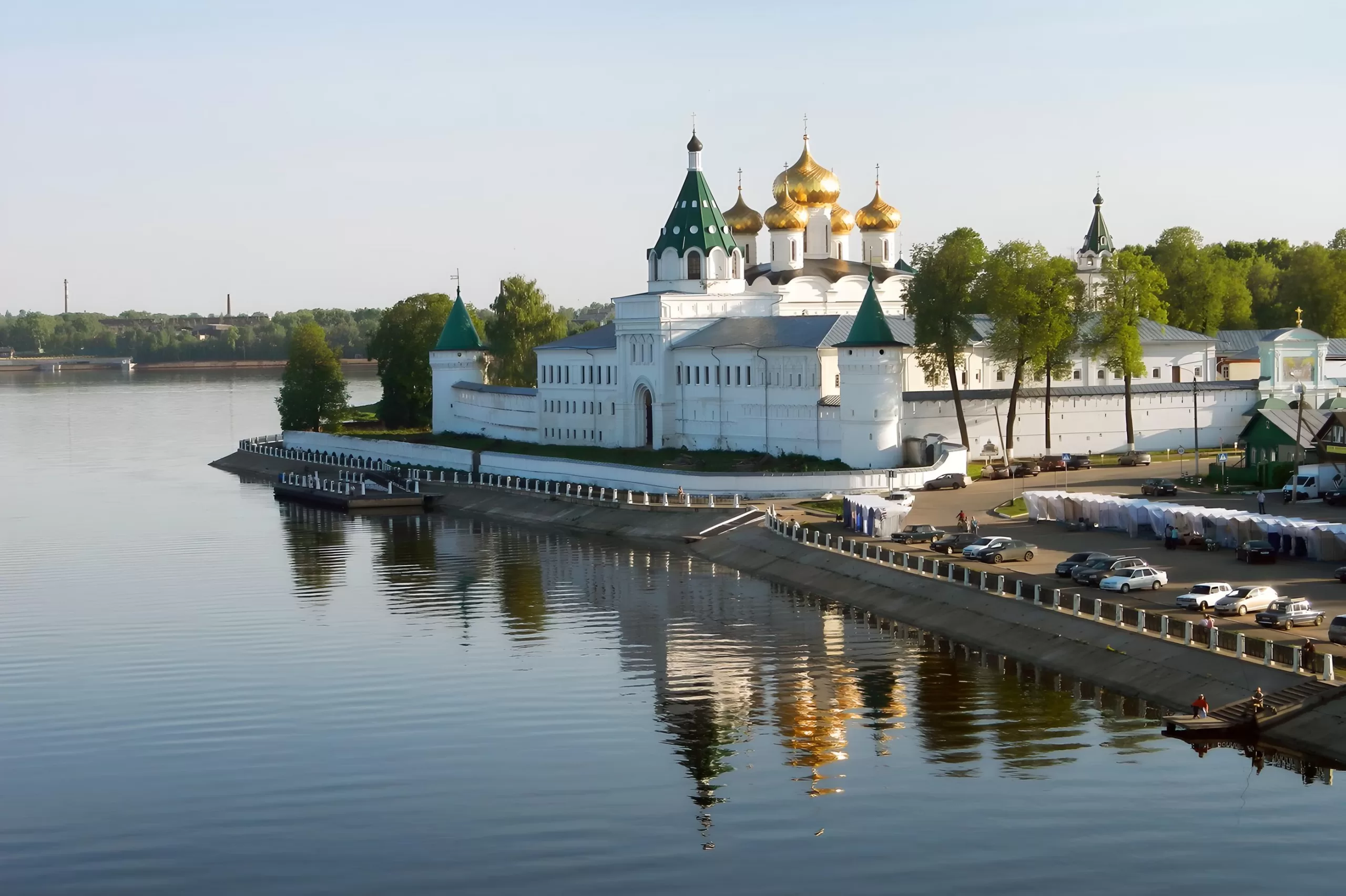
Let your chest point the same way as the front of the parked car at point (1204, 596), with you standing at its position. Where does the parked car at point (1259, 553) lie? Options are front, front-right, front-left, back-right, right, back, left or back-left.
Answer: back-right

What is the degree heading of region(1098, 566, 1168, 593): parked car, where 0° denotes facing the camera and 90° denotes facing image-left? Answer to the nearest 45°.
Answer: approximately 45°

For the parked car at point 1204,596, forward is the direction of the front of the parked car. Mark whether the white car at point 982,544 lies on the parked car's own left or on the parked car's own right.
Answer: on the parked car's own right

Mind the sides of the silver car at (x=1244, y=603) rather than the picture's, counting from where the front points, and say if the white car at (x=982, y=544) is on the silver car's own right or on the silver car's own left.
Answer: on the silver car's own right

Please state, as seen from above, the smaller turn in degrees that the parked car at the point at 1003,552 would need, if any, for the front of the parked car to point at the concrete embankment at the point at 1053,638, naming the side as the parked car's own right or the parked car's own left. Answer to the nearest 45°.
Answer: approximately 45° to the parked car's own left

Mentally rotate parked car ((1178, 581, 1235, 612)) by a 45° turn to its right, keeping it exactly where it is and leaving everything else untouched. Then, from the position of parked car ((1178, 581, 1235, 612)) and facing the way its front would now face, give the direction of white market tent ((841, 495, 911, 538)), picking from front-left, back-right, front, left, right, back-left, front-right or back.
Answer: front-right

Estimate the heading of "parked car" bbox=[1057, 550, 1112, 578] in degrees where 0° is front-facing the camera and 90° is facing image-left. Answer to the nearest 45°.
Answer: approximately 45°

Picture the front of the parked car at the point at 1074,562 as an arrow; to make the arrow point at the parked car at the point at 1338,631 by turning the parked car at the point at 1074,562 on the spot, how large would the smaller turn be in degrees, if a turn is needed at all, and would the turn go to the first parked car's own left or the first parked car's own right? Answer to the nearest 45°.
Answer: approximately 90° to the first parked car's own left
